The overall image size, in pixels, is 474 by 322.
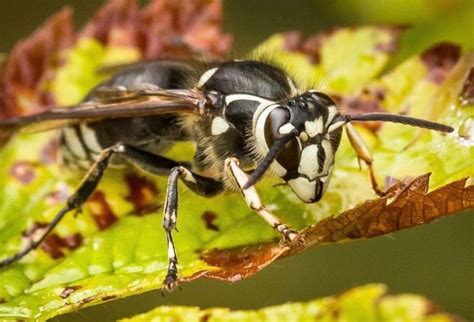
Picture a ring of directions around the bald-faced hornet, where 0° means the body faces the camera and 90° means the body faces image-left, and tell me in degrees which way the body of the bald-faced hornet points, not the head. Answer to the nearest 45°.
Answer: approximately 315°
